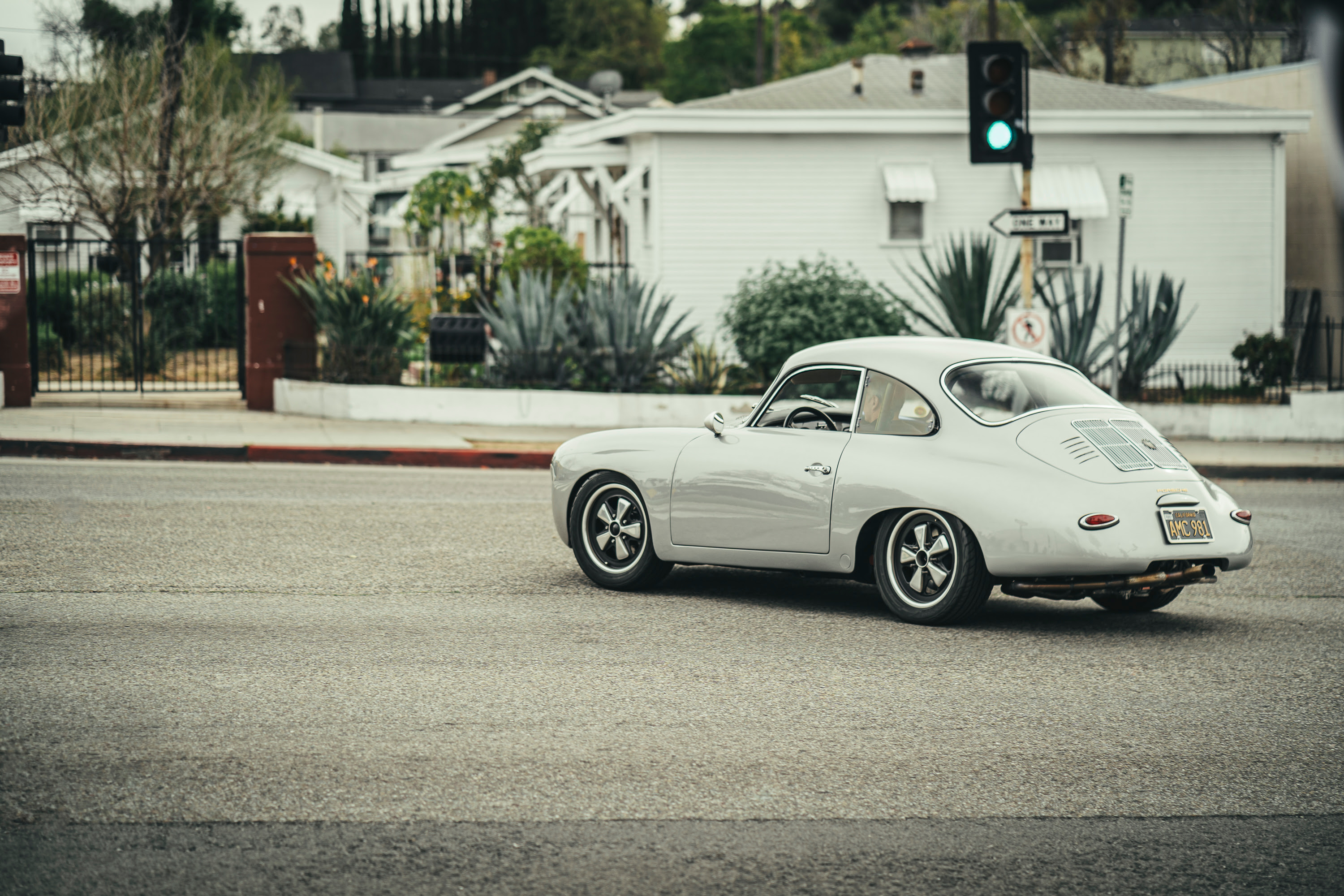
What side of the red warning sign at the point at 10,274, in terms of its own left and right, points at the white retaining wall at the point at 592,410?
left

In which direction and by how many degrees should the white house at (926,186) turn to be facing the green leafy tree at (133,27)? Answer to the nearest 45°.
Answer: approximately 45° to its right

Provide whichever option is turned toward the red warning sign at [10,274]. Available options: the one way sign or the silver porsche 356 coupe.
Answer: the silver porsche 356 coupe

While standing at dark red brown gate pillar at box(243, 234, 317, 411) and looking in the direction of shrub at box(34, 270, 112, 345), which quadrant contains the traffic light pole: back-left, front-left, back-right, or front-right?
back-right

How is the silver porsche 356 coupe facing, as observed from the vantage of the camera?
facing away from the viewer and to the left of the viewer

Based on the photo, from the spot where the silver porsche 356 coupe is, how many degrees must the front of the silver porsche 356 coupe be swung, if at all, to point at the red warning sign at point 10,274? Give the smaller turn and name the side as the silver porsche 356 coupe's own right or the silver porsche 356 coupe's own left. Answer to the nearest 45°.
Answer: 0° — it already faces it

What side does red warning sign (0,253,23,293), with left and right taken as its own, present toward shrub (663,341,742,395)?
left
